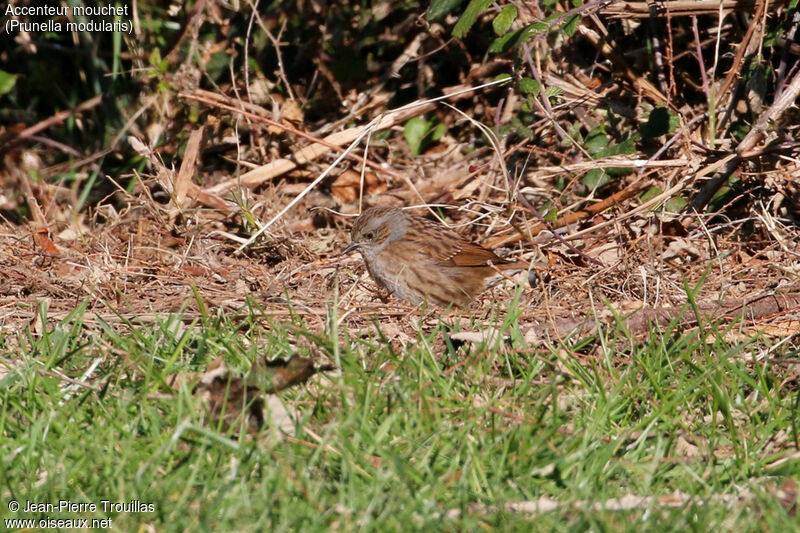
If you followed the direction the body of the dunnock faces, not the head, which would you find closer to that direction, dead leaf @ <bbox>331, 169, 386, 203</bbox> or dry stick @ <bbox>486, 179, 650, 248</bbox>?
the dead leaf

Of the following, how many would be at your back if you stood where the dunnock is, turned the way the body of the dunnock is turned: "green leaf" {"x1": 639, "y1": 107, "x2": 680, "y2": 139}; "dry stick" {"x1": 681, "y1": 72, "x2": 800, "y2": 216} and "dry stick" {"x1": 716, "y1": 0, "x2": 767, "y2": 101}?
3

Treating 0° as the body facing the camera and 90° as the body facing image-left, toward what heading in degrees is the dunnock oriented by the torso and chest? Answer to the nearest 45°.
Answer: approximately 90°

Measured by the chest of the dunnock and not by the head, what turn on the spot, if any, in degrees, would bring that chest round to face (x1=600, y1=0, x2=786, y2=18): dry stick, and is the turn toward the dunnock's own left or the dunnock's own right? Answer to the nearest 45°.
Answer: approximately 135° to the dunnock's own right

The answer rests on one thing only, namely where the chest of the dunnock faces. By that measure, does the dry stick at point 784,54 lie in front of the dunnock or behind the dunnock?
behind

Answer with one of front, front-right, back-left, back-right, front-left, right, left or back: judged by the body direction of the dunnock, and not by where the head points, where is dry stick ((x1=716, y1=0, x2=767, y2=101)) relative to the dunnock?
back

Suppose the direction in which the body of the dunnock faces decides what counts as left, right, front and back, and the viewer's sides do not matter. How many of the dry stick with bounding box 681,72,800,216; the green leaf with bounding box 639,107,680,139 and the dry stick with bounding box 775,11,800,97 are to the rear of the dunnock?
3

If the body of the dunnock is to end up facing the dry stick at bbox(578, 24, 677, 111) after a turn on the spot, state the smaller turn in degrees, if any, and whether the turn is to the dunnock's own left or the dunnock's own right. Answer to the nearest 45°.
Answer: approximately 135° to the dunnock's own right

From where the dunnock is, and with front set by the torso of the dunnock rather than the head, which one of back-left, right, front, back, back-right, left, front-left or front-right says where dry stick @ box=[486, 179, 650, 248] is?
back

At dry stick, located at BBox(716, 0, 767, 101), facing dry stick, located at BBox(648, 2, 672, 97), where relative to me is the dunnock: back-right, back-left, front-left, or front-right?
front-left

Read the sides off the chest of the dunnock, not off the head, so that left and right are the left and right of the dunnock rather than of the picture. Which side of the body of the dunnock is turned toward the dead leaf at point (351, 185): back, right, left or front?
right
